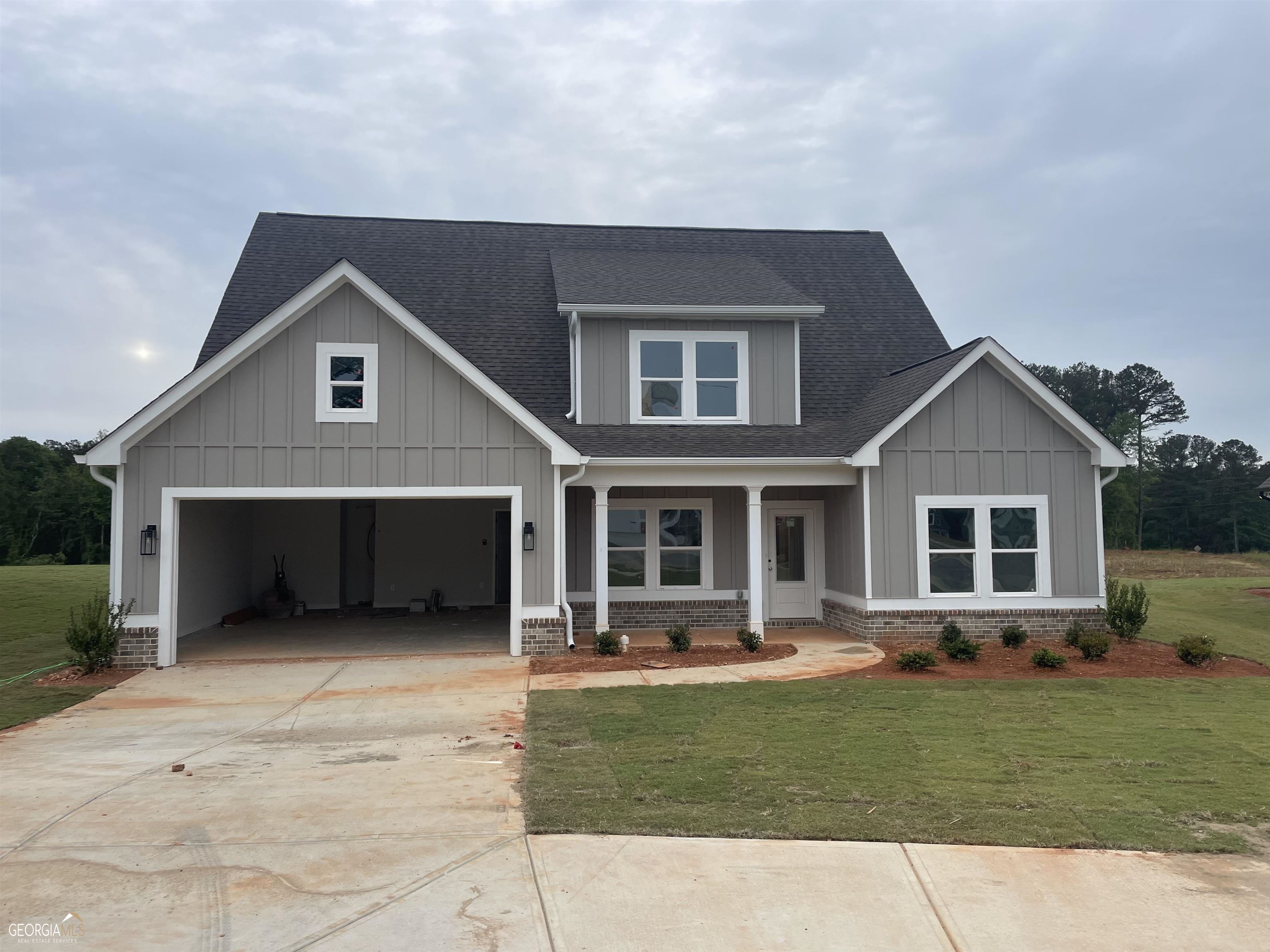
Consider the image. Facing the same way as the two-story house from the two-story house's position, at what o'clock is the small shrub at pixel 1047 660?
The small shrub is roughly at 10 o'clock from the two-story house.

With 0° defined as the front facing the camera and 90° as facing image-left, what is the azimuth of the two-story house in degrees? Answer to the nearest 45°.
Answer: approximately 0°

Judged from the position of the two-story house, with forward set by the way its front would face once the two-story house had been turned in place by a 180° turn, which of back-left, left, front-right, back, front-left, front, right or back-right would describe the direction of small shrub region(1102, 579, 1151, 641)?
right

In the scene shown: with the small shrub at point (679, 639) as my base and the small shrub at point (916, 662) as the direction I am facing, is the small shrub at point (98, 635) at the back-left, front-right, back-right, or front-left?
back-right

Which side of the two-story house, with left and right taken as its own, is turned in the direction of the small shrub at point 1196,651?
left
